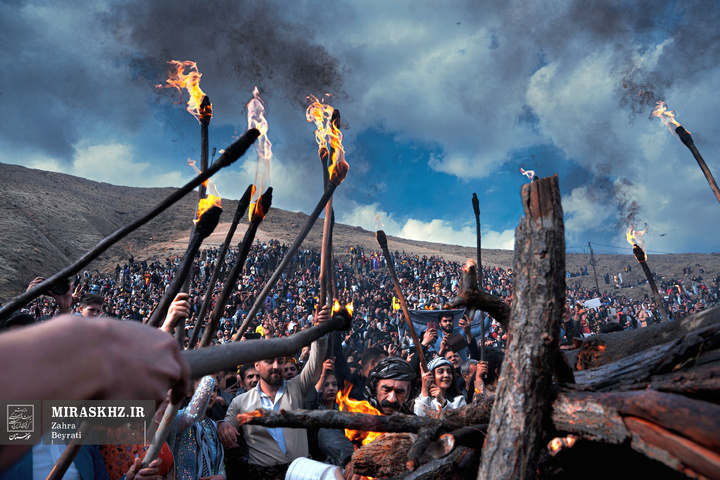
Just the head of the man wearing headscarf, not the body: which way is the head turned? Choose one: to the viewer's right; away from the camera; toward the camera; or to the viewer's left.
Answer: toward the camera

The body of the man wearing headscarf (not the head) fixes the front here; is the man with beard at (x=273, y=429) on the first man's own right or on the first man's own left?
on the first man's own right

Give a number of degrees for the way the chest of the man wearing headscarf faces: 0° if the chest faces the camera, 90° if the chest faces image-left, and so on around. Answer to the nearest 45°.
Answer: approximately 0°

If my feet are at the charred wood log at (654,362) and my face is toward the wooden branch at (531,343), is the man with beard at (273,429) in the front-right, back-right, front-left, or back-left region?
front-right

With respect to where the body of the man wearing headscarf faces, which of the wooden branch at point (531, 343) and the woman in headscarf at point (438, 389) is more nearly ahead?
the wooden branch

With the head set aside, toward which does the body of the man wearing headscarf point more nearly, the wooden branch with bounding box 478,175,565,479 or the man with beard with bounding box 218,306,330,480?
the wooden branch

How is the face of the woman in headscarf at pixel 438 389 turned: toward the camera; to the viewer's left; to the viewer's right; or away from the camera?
toward the camera

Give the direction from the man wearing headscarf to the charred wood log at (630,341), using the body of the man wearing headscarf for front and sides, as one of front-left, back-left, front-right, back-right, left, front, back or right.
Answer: front-left

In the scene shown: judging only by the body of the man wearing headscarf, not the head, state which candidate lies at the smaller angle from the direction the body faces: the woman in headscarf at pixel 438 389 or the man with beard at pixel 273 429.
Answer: the man with beard

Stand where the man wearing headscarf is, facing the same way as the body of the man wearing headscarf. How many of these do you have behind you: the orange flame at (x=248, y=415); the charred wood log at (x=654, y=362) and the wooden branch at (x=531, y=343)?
0

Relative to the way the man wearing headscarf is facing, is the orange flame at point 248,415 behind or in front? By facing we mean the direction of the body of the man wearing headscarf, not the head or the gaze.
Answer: in front

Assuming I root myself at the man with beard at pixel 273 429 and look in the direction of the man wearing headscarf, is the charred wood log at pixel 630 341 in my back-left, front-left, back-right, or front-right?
front-right

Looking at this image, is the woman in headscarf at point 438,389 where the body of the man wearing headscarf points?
no
